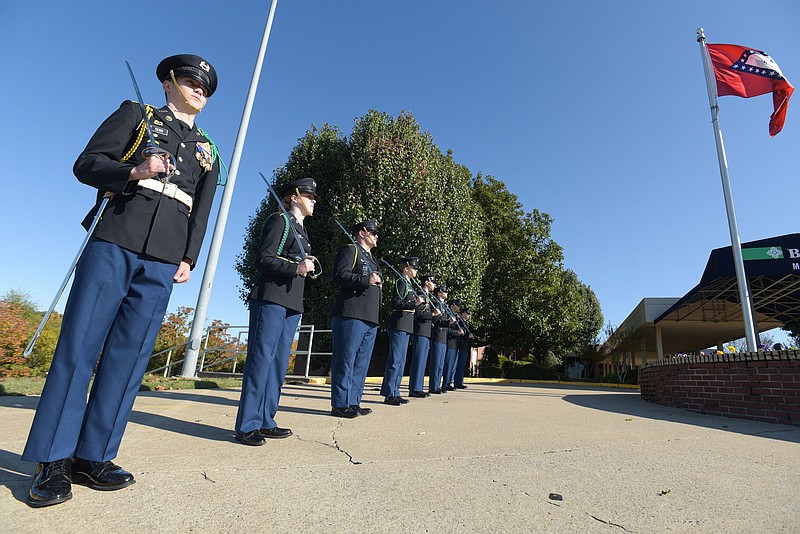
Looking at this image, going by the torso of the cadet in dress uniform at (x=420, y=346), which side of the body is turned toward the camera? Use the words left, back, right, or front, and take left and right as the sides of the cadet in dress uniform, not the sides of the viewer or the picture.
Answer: right

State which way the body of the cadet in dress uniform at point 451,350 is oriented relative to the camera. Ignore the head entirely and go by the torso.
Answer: to the viewer's right

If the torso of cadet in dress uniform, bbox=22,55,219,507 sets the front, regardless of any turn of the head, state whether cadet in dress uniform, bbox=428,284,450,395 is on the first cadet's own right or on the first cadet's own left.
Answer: on the first cadet's own left

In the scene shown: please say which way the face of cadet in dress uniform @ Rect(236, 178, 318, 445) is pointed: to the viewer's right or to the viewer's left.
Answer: to the viewer's right

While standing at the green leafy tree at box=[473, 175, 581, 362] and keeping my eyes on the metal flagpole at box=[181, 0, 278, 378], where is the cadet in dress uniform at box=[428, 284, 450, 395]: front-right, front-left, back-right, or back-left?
front-left

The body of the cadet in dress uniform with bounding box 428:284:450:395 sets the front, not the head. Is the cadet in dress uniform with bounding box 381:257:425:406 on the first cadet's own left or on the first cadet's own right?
on the first cadet's own right

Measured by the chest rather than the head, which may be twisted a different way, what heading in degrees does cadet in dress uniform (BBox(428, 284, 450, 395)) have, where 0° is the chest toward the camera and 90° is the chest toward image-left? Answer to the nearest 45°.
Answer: approximately 270°

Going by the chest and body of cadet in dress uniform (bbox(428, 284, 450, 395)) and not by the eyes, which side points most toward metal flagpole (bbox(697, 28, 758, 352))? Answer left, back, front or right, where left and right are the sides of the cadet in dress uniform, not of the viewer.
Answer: front

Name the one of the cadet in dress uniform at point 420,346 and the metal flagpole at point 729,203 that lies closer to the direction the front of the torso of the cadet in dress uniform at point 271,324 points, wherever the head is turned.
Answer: the metal flagpole

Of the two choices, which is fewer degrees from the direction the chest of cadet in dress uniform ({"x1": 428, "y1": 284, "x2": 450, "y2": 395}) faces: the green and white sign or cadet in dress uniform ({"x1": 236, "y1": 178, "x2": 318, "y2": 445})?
the green and white sign

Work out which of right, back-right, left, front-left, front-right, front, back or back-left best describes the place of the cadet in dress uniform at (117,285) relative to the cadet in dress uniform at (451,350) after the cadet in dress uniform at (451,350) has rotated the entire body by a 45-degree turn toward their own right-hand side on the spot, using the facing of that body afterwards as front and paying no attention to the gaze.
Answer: front-right

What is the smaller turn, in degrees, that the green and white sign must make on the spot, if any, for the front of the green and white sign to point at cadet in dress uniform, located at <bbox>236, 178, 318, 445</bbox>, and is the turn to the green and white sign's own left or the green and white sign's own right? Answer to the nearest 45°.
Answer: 0° — it already faces them

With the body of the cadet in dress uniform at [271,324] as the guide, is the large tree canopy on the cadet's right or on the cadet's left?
on the cadet's left

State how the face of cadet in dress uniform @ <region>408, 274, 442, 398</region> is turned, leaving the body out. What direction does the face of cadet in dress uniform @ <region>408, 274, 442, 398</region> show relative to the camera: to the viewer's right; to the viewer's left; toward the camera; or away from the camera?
to the viewer's right

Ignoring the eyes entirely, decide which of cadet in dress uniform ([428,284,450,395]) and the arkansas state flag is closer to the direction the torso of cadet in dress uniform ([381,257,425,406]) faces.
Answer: the arkansas state flag

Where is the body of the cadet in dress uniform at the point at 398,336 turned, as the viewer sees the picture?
to the viewer's right
